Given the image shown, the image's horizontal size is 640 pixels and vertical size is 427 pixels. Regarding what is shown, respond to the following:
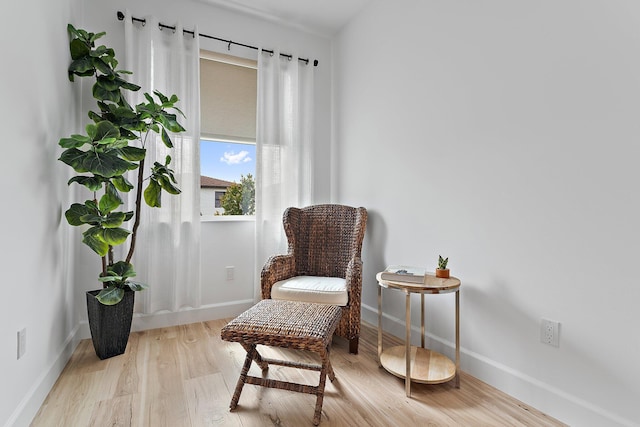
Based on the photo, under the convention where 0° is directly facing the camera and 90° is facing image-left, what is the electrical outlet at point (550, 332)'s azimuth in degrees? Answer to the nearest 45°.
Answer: approximately 45°

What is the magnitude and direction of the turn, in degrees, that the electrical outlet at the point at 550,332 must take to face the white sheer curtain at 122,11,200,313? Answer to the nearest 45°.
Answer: approximately 45° to its right

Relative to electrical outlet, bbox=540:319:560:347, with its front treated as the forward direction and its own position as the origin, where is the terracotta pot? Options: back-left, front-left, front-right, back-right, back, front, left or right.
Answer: front-right

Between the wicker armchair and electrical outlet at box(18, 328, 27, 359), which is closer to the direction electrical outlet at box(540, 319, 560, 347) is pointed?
the electrical outlet

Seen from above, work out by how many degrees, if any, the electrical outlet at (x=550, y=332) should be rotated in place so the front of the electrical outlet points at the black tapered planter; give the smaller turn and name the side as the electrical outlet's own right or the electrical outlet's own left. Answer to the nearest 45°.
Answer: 0° — it already faces it

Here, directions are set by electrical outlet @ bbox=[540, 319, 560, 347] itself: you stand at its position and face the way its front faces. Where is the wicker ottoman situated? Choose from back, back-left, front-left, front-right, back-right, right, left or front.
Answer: front

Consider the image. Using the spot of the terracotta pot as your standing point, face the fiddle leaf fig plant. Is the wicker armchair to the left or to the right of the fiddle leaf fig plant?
right

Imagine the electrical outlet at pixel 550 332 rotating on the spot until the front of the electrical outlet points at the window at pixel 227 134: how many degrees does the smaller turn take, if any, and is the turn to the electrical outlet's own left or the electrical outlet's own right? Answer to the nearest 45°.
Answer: approximately 45° to the electrical outlet's own right

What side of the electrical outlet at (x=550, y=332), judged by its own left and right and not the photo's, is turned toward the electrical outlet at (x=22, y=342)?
front

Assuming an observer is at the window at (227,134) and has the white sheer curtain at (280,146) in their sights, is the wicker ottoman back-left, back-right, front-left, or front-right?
front-right

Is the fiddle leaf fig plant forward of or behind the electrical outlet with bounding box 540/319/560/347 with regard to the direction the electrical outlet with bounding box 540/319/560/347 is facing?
forward

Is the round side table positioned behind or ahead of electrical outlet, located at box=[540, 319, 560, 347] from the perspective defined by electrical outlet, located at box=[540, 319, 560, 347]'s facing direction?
ahead

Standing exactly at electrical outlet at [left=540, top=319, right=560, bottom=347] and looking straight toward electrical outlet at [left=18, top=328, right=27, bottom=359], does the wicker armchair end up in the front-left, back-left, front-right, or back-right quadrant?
front-right
